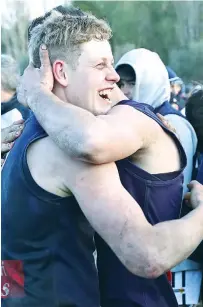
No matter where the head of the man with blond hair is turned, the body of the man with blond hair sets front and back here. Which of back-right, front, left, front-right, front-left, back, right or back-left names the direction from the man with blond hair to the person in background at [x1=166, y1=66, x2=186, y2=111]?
left

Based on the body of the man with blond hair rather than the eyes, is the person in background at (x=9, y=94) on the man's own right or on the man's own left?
on the man's own left

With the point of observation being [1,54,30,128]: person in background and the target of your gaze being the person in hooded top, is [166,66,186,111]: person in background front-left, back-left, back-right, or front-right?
front-left

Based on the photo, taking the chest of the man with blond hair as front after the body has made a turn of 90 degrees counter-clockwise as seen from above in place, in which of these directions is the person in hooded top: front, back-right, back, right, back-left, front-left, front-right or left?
front

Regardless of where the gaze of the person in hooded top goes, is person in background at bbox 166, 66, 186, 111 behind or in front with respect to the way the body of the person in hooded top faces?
behind

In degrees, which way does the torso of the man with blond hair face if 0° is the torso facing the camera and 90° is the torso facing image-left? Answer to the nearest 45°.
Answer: approximately 270°

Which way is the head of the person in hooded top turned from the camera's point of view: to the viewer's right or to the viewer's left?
to the viewer's left
